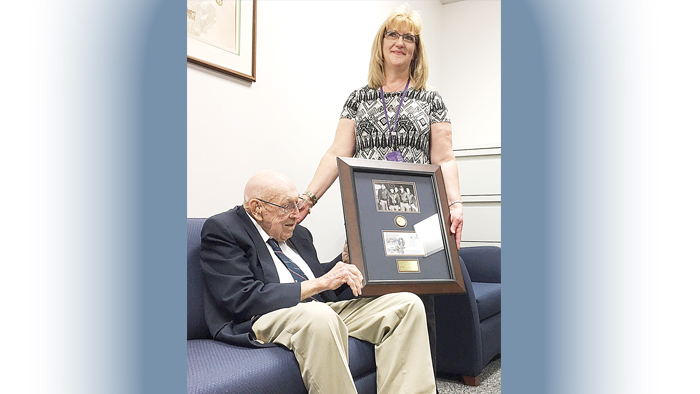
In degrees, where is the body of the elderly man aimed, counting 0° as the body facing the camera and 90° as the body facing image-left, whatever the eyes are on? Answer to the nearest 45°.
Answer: approximately 315°

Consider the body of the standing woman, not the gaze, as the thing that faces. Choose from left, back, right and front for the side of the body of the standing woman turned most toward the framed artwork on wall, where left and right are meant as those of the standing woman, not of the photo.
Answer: right
